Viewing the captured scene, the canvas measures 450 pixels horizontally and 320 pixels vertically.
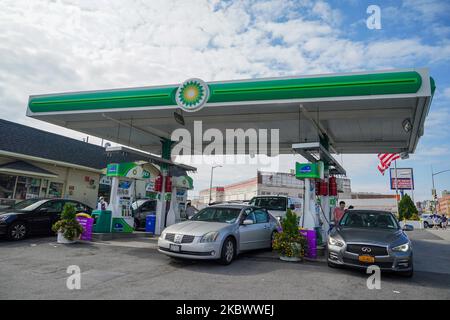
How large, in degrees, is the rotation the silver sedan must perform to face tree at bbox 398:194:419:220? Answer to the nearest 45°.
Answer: approximately 180°

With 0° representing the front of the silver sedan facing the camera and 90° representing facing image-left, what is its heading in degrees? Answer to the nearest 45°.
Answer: approximately 45°

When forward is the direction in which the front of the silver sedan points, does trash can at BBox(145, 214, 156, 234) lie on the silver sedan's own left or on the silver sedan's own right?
on the silver sedan's own right

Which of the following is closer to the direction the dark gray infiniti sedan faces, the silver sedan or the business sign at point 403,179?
the silver sedan

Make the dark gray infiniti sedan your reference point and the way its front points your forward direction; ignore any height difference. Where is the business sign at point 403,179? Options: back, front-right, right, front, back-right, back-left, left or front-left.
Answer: back

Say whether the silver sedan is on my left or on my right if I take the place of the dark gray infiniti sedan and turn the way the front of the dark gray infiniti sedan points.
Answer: on my right

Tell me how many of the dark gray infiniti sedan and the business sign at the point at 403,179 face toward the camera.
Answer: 2

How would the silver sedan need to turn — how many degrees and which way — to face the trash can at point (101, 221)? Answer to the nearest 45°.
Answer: approximately 90° to its right
